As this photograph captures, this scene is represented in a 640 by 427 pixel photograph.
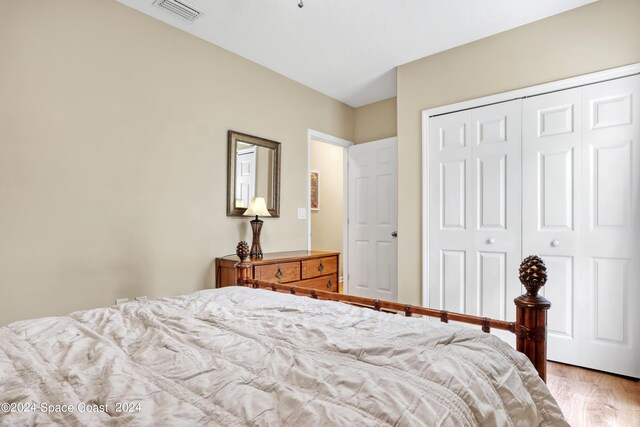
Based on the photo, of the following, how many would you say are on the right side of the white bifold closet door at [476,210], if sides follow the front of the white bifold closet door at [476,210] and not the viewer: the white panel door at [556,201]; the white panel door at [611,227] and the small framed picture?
1

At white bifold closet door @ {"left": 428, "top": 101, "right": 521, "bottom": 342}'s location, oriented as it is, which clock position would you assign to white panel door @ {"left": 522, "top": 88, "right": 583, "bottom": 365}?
The white panel door is roughly at 8 o'clock from the white bifold closet door.

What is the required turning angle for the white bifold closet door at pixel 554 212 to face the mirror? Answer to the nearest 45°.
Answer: approximately 45° to its right

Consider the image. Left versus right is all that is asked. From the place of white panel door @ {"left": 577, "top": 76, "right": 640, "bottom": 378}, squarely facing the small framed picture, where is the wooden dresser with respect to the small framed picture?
left

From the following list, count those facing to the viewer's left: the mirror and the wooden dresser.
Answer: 0

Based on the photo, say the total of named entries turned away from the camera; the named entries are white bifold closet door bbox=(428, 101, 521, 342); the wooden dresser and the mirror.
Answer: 0

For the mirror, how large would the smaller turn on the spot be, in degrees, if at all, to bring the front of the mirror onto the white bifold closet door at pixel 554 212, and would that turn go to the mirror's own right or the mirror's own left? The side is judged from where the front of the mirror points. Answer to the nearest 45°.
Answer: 0° — it already faces it

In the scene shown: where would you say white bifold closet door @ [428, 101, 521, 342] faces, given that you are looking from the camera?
facing the viewer and to the left of the viewer

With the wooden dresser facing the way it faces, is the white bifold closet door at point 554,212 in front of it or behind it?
in front

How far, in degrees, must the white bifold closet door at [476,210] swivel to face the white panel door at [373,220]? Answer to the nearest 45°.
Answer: approximately 90° to its right

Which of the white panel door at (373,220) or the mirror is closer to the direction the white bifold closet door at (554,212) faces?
the mirror

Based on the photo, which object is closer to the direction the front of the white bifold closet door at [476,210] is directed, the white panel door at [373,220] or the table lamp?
the table lamp

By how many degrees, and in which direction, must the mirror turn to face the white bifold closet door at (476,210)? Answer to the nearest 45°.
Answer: approximately 45° to its left

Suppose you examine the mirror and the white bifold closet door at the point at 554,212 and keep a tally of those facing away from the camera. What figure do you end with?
0
